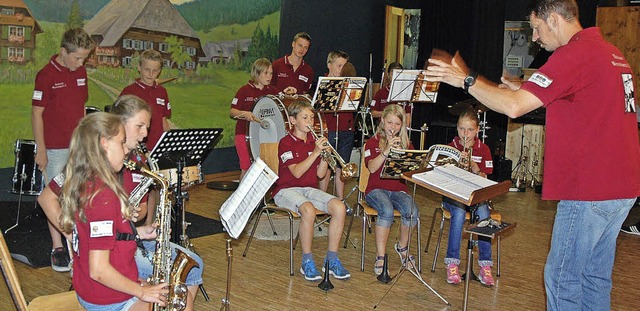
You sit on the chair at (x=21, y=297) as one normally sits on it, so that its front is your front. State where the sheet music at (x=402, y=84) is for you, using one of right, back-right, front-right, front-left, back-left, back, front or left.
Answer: front-left

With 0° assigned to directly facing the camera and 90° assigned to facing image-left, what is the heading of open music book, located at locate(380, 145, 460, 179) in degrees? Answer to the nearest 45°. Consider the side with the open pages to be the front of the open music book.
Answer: approximately 180°

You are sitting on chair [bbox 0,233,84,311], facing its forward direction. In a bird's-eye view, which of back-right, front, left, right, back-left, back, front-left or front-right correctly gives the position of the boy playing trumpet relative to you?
front-left

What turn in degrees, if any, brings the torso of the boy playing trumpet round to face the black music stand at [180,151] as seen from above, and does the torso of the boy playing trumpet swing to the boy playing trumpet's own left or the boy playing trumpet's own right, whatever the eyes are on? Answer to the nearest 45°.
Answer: approximately 90° to the boy playing trumpet's own right

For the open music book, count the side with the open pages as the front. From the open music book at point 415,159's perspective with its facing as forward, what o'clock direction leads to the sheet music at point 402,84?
The sheet music is roughly at 12 o'clock from the open music book.

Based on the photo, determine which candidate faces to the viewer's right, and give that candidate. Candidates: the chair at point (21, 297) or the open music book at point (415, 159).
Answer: the chair

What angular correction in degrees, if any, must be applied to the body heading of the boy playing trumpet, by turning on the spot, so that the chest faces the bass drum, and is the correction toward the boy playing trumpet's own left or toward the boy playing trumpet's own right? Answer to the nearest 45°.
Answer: approximately 135° to the boy playing trumpet's own left

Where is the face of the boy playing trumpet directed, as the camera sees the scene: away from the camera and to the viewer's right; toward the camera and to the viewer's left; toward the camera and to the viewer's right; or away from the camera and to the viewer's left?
toward the camera and to the viewer's right

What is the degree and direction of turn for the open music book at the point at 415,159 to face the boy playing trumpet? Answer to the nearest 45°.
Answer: approximately 45° to its left

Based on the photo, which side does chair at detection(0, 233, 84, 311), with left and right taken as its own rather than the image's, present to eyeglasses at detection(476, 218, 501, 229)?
front

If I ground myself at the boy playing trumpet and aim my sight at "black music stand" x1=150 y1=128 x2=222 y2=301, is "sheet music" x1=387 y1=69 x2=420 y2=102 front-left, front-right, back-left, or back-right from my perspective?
back-right

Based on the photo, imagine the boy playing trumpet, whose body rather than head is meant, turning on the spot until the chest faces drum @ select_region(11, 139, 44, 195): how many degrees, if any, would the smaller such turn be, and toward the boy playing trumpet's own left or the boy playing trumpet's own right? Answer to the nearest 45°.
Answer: approximately 135° to the boy playing trumpet's own right

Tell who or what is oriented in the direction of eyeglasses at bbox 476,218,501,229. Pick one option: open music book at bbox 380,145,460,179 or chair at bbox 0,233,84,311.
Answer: the chair

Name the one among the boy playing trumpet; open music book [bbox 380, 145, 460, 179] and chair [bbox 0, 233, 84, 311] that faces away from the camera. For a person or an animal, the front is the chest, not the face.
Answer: the open music book

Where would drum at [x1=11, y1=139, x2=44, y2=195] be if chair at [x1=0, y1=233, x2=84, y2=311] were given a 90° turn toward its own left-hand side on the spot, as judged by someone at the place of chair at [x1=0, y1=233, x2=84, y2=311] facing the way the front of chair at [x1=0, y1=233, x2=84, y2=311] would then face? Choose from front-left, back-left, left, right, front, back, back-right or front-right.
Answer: front

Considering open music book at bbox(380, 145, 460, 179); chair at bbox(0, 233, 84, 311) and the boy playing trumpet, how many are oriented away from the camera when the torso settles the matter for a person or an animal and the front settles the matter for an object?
1

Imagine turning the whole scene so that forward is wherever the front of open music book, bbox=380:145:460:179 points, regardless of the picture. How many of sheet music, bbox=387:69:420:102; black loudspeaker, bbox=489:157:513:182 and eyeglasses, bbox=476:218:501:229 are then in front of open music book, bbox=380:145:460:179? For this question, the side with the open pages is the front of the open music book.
2

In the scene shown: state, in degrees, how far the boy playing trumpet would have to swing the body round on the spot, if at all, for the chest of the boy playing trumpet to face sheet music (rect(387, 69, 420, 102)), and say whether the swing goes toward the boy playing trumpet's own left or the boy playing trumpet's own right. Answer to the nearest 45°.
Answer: approximately 90° to the boy playing trumpet's own left

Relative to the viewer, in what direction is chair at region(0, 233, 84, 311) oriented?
to the viewer's right
